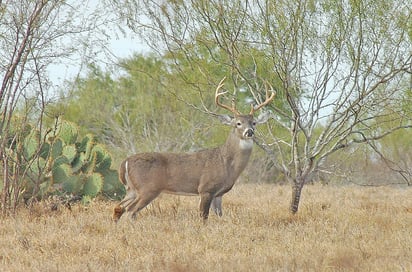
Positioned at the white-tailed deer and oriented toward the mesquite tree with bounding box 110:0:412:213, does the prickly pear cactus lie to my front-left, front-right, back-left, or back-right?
back-left

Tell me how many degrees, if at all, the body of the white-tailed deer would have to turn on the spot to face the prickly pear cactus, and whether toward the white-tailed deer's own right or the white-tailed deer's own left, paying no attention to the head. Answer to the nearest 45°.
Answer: approximately 135° to the white-tailed deer's own left

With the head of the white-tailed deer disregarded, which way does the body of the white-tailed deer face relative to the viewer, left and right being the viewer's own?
facing to the right of the viewer
